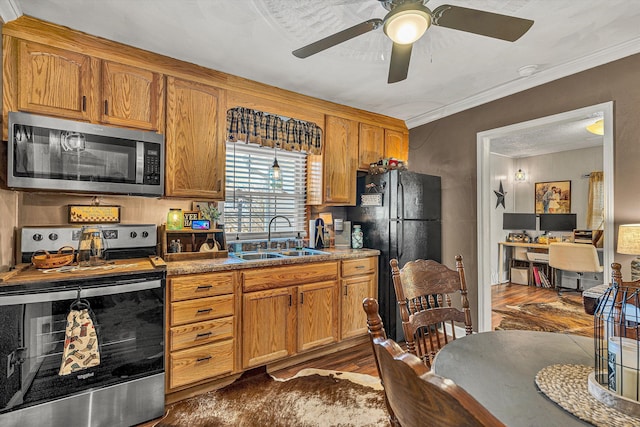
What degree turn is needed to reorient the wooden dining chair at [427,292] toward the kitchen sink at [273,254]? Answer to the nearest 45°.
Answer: approximately 180°

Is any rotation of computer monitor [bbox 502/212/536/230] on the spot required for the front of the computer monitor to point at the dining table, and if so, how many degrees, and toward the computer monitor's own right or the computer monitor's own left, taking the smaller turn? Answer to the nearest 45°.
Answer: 0° — it already faces it

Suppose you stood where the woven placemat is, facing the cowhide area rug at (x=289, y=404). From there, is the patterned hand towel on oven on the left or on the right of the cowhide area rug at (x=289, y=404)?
left

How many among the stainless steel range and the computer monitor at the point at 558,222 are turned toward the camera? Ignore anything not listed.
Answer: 2

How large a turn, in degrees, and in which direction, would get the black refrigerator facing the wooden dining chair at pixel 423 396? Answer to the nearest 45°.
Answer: approximately 45° to its right

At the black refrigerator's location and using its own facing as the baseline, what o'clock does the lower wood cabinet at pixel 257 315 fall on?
The lower wood cabinet is roughly at 3 o'clock from the black refrigerator.
